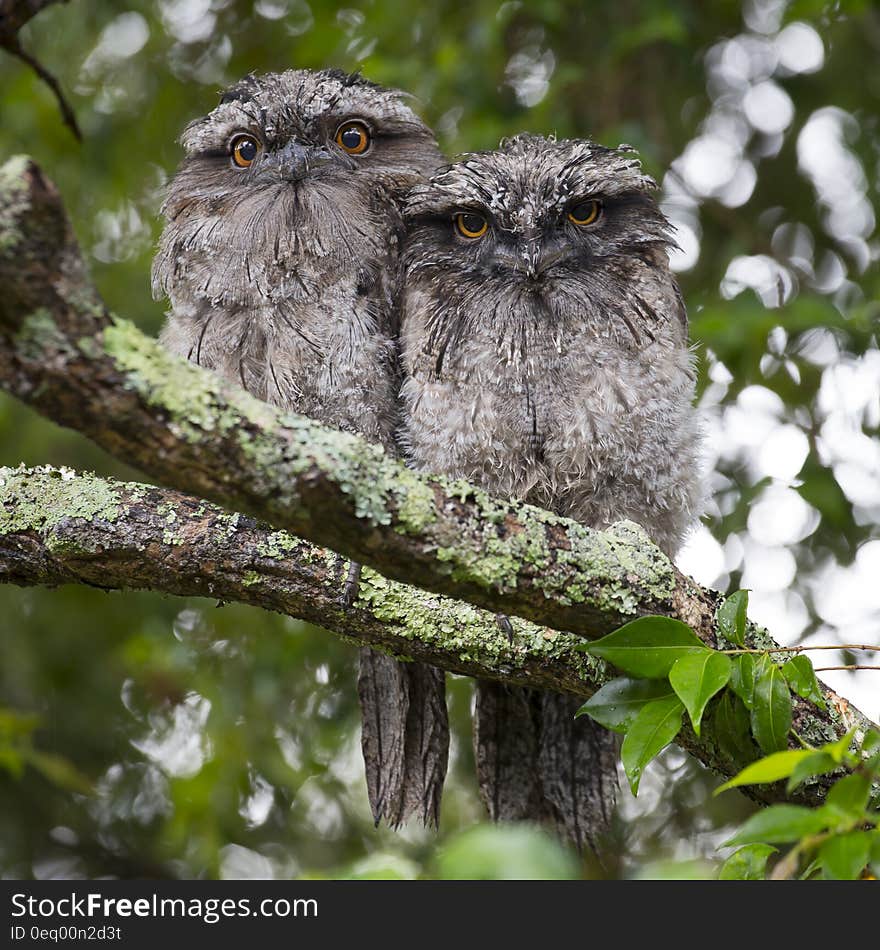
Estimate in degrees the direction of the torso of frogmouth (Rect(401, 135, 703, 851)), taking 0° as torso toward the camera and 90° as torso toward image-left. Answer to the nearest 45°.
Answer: approximately 0°

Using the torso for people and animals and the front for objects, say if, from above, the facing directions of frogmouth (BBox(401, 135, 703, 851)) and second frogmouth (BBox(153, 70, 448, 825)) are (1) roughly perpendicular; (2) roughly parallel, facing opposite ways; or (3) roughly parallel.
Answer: roughly parallel

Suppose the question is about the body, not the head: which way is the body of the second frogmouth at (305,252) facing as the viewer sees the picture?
toward the camera

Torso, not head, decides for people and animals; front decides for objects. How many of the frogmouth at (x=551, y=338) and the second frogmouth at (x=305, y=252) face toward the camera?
2
